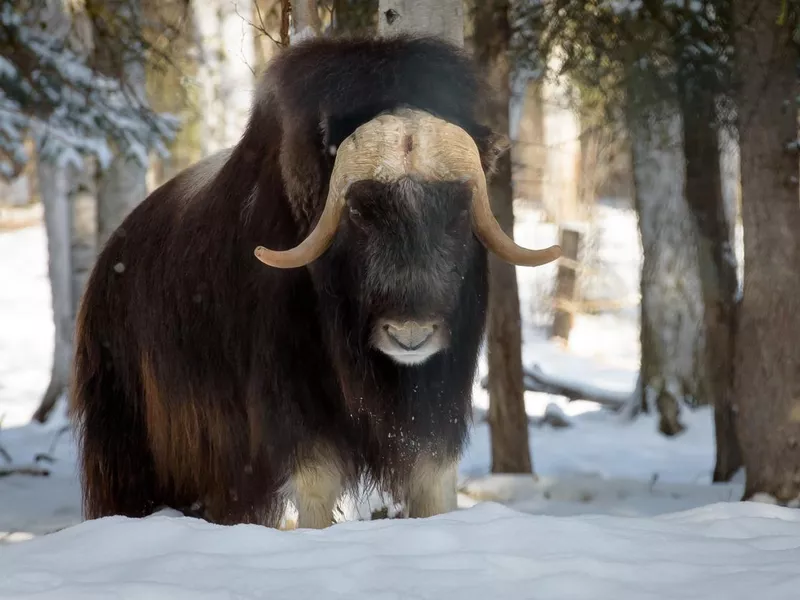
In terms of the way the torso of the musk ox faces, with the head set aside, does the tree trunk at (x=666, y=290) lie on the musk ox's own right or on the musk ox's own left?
on the musk ox's own left

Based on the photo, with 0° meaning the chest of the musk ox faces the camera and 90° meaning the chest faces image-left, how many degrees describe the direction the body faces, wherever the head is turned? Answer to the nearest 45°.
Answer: approximately 315°

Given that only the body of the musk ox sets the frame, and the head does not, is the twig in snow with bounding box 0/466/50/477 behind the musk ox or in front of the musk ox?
behind

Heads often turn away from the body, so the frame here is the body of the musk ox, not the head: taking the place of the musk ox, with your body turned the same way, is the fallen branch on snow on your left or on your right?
on your left

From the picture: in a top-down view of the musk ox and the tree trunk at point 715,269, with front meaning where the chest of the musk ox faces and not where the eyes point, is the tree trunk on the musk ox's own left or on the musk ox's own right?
on the musk ox's own left

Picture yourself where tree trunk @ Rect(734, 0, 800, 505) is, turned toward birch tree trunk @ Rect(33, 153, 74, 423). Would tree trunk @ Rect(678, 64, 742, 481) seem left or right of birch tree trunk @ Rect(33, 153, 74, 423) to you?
right
